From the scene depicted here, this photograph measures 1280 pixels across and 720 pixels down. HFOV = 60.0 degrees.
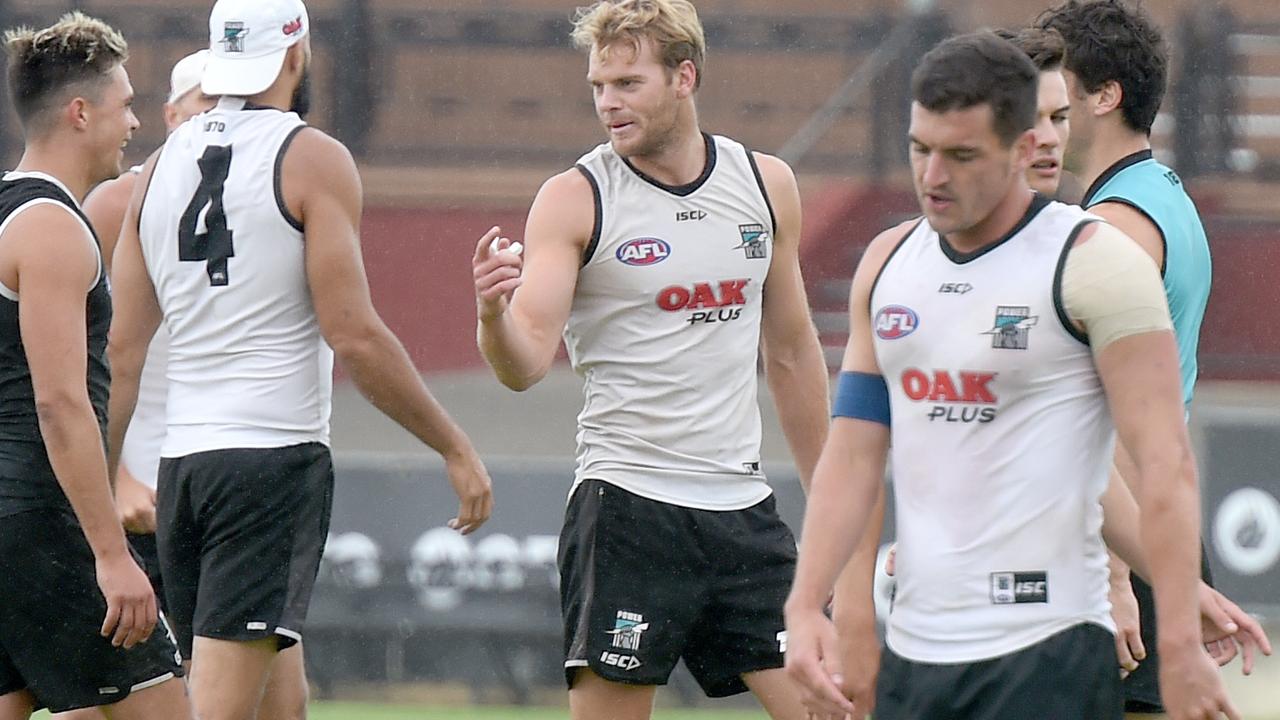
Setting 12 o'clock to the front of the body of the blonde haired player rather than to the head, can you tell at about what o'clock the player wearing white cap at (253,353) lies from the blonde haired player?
The player wearing white cap is roughly at 3 o'clock from the blonde haired player.

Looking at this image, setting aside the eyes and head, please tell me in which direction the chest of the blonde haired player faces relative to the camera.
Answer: toward the camera

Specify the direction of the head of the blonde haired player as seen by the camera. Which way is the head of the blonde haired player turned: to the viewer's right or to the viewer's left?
to the viewer's left

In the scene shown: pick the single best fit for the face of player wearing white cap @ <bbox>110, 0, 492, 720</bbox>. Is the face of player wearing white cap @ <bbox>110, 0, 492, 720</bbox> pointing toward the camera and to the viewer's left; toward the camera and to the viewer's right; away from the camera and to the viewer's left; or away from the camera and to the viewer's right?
away from the camera and to the viewer's right
